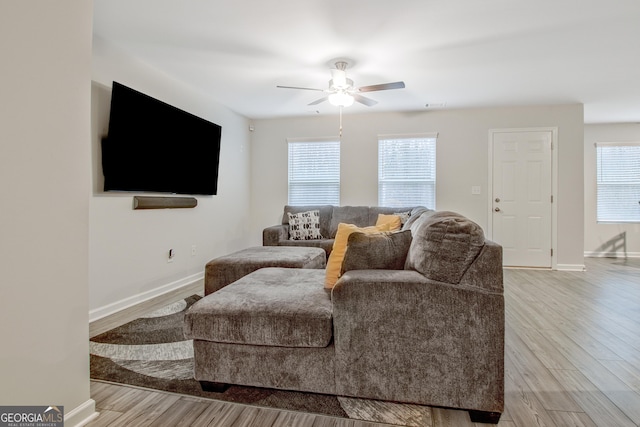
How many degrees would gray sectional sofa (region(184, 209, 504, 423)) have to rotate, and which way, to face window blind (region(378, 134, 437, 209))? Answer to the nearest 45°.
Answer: approximately 90° to its right

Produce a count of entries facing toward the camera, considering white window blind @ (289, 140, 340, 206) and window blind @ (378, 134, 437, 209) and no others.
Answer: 2

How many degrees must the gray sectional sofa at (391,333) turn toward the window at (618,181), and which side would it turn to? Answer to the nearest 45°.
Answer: approximately 135° to its right

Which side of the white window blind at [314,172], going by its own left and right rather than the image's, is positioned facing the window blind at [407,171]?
left

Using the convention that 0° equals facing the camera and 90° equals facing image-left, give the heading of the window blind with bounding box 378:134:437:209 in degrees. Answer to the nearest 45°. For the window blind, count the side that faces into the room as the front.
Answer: approximately 0°

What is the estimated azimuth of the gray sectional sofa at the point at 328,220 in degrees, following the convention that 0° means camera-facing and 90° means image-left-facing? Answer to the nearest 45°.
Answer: approximately 0°
